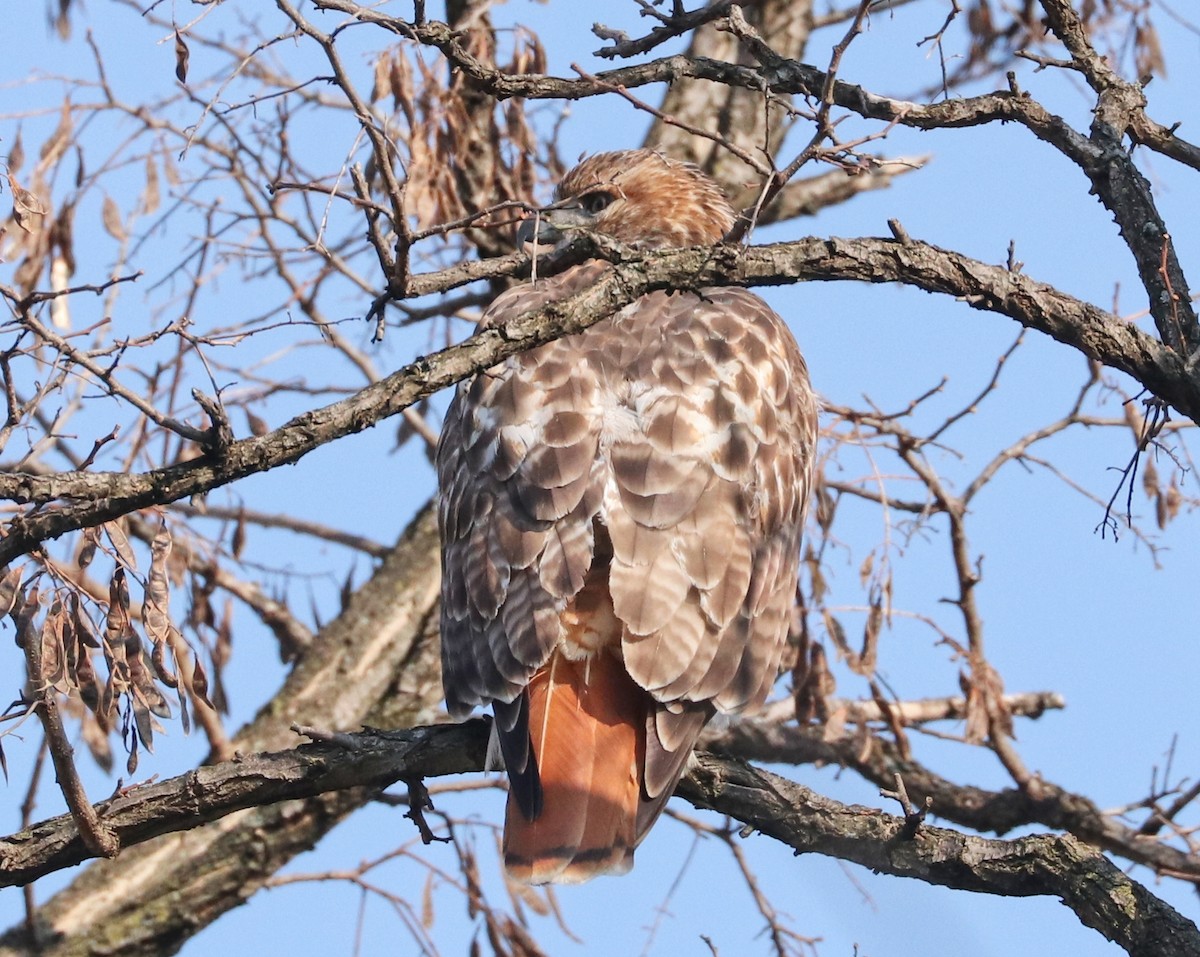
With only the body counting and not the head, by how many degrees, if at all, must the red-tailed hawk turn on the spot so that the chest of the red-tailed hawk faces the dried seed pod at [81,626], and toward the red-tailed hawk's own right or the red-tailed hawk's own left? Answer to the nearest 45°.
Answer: approximately 135° to the red-tailed hawk's own left

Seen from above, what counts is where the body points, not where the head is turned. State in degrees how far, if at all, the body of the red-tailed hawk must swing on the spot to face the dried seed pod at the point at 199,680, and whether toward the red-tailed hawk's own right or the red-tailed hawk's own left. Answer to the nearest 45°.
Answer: approximately 90° to the red-tailed hawk's own left

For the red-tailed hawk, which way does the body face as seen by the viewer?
away from the camera

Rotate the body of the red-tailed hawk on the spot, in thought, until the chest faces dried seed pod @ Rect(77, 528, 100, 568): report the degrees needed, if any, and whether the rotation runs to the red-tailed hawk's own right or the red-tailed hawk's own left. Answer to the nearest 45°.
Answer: approximately 135° to the red-tailed hawk's own left

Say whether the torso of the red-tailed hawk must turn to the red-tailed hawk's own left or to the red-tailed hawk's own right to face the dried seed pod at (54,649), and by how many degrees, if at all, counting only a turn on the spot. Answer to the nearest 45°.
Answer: approximately 135° to the red-tailed hawk's own left

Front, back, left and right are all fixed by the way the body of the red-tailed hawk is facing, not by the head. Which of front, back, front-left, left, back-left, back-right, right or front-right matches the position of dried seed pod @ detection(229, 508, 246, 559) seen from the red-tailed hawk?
front-left

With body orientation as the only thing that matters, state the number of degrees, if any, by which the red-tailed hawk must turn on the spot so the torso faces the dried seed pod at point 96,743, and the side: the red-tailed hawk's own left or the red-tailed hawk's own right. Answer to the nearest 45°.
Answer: approximately 45° to the red-tailed hawk's own left

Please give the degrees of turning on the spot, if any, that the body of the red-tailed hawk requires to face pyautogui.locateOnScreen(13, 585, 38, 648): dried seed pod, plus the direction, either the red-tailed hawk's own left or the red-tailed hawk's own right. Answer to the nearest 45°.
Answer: approximately 135° to the red-tailed hawk's own left
